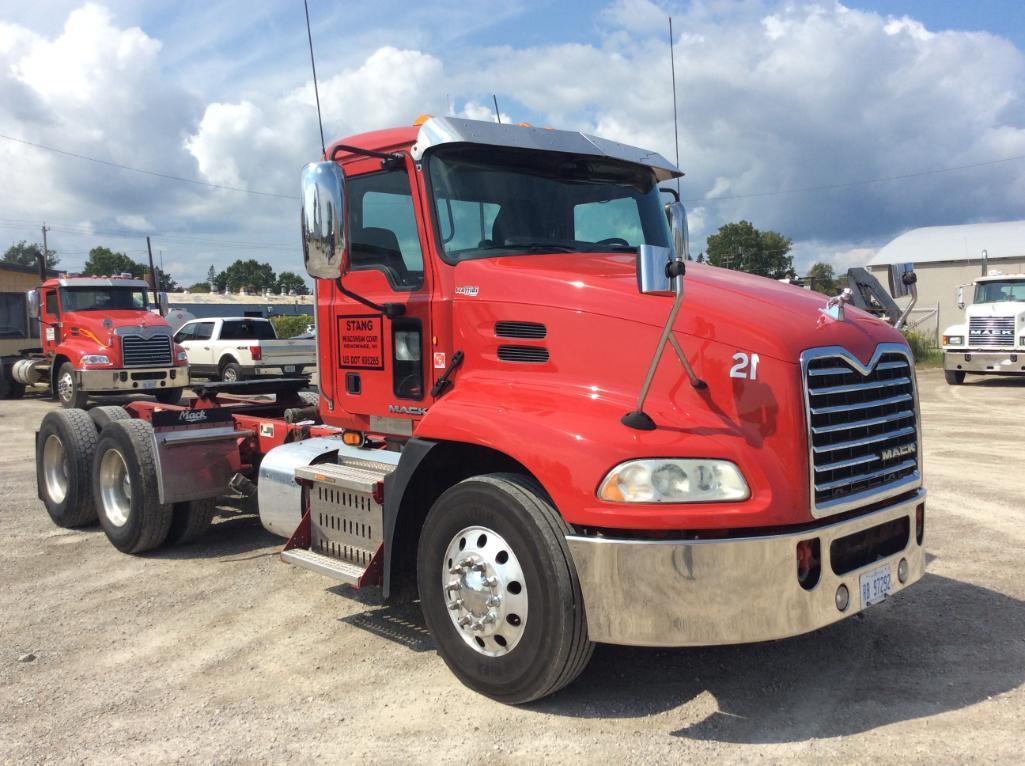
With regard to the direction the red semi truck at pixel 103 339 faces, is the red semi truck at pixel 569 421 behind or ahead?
ahead

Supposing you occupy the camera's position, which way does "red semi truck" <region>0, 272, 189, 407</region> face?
facing the viewer and to the right of the viewer

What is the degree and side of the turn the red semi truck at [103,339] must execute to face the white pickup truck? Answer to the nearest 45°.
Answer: approximately 90° to its left

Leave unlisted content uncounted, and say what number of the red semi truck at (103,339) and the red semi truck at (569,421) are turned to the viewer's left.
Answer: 0

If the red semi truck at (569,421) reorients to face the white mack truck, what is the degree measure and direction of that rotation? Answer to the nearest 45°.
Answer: approximately 90° to its left

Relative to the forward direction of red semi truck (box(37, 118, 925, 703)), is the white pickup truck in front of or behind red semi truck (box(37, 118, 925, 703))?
behind

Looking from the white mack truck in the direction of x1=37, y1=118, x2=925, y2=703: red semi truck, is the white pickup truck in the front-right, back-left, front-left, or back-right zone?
front-right

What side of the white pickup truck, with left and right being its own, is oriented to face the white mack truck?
back

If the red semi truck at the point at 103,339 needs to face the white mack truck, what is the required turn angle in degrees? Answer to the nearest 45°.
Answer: approximately 45° to its left

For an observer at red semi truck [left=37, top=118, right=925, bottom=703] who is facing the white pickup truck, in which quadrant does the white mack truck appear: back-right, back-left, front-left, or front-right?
front-right

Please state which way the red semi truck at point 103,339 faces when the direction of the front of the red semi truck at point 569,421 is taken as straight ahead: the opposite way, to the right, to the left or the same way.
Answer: the same way

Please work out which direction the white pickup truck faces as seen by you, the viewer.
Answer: facing away from the viewer and to the left of the viewer

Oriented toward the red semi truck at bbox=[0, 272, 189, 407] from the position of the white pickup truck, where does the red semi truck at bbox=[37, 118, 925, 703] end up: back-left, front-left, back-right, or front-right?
front-left

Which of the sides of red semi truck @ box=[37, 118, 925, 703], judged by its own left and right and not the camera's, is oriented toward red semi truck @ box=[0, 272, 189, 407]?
back
